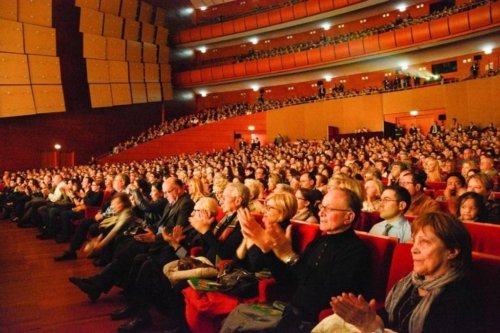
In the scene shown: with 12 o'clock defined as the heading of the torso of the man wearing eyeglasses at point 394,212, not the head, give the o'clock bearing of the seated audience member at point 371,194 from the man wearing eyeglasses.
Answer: The seated audience member is roughly at 4 o'clock from the man wearing eyeglasses.

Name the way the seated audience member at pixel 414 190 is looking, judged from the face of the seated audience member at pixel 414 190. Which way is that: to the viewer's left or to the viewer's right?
to the viewer's left

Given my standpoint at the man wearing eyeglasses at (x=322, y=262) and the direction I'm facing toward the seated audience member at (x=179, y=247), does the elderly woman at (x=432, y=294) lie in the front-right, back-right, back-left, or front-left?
back-left

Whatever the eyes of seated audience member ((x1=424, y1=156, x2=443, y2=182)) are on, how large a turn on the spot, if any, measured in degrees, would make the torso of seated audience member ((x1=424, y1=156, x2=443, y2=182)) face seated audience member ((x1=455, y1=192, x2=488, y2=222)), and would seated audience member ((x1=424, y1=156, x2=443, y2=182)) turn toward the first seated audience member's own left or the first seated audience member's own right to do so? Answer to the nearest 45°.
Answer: approximately 45° to the first seated audience member's own left
